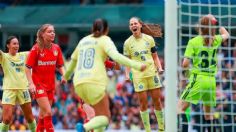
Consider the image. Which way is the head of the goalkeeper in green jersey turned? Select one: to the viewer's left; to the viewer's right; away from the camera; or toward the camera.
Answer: away from the camera

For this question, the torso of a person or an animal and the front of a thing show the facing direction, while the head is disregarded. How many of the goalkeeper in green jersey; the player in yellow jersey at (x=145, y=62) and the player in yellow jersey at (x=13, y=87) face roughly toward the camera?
2

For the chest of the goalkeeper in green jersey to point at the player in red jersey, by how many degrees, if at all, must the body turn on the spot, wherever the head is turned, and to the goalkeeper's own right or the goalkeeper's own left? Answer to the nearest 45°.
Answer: approximately 45° to the goalkeeper's own left

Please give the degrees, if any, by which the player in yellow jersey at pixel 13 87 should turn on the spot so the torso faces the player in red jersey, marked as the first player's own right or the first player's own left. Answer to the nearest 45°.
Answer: approximately 45° to the first player's own left

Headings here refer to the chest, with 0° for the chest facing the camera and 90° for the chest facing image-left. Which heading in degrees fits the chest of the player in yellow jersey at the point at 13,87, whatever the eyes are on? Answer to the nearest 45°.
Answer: approximately 0°

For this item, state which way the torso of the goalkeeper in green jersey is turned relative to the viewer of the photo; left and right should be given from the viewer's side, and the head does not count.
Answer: facing away from the viewer and to the left of the viewer

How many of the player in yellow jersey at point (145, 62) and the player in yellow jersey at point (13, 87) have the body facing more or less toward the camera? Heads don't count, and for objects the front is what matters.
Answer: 2

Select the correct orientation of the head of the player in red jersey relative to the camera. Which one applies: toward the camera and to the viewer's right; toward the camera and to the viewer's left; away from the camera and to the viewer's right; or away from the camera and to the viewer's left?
toward the camera and to the viewer's right
